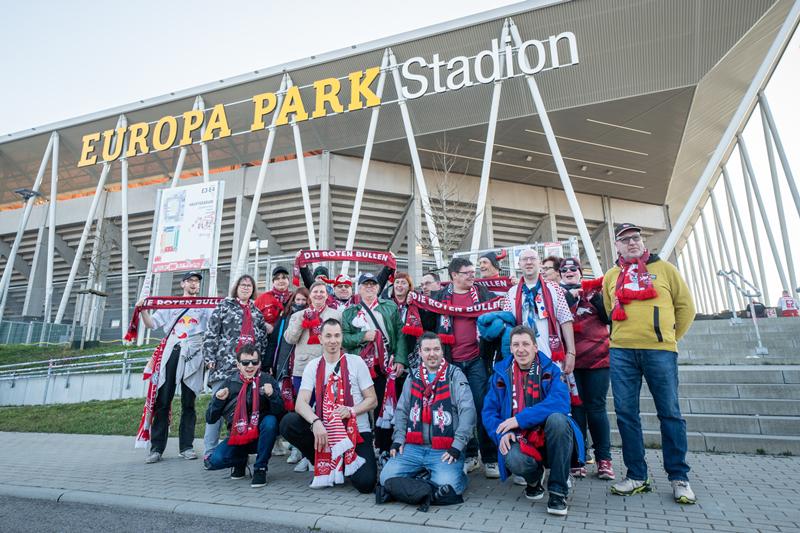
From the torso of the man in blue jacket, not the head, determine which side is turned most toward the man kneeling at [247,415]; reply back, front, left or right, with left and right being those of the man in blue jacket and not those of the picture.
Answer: right

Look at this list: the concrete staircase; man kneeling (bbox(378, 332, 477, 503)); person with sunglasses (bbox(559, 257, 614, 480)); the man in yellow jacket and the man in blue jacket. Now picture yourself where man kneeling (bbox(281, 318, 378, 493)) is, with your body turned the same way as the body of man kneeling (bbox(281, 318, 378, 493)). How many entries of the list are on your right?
0

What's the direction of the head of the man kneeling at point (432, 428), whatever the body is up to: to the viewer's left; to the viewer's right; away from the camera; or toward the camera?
toward the camera

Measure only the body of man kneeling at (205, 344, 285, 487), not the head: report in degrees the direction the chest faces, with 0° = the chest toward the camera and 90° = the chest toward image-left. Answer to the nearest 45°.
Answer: approximately 0°

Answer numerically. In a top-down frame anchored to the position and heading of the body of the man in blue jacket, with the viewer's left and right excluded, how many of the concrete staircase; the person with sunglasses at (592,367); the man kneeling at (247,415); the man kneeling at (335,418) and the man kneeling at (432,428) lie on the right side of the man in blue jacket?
3

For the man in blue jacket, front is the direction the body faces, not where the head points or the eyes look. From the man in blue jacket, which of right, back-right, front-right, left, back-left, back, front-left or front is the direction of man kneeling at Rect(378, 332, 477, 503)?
right

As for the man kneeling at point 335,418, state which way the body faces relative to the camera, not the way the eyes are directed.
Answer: toward the camera

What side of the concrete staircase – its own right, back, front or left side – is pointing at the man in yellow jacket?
front

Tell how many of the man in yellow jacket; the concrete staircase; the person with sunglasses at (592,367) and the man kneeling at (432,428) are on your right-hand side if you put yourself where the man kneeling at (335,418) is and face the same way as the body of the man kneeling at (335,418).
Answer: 0

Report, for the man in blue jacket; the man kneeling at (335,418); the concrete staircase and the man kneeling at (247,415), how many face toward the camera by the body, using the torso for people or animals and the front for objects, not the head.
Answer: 4

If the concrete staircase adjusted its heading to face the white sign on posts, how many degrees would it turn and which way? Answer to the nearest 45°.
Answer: approximately 90° to its right

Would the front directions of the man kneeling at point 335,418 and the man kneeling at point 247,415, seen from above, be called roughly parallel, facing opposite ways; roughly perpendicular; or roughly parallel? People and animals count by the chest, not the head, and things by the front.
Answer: roughly parallel

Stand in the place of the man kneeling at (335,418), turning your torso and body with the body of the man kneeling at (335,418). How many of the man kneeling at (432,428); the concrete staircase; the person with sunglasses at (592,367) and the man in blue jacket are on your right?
0

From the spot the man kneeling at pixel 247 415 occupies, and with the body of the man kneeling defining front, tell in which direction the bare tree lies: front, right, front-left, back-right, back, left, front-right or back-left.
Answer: back-left

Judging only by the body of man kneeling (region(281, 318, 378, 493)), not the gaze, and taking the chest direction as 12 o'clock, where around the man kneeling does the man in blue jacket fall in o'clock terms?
The man in blue jacket is roughly at 10 o'clock from the man kneeling.

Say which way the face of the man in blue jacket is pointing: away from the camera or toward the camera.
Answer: toward the camera

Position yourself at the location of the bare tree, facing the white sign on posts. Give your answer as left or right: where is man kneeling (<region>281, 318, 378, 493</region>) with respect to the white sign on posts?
left

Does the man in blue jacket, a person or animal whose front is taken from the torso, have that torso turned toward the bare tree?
no

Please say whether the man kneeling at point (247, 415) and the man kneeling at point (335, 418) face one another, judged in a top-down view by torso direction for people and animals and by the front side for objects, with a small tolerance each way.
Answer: no
